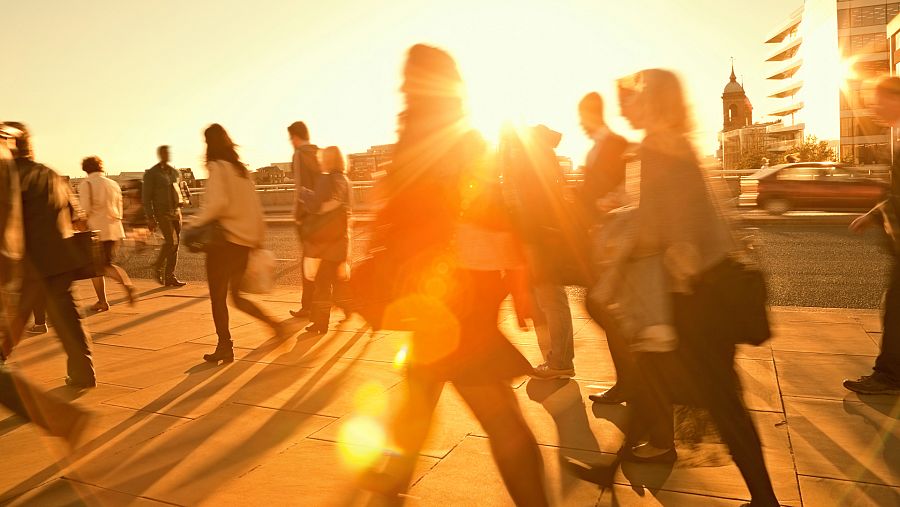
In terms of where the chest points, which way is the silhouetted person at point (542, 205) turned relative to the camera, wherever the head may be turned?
to the viewer's left

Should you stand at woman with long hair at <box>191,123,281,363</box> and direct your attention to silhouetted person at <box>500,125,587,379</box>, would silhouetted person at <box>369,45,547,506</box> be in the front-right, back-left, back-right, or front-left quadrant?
front-right

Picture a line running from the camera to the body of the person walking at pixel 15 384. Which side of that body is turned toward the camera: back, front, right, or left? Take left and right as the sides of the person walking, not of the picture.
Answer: left

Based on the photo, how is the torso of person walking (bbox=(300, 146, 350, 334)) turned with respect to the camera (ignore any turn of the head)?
to the viewer's left

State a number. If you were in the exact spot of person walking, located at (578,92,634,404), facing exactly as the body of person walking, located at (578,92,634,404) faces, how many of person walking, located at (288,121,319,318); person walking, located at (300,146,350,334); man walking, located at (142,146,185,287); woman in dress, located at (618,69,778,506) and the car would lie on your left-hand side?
1

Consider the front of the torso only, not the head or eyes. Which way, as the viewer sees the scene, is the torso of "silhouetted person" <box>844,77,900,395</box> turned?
to the viewer's left

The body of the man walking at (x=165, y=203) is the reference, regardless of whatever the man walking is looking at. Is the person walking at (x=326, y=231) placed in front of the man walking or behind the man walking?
in front

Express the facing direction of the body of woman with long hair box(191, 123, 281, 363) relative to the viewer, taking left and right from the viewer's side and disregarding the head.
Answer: facing to the left of the viewer

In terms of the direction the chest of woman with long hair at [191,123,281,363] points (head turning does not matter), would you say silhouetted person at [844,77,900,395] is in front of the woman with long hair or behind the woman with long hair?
behind

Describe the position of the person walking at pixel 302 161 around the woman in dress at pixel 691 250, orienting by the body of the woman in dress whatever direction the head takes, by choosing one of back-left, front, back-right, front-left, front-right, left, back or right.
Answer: front-right
